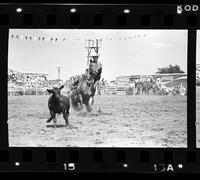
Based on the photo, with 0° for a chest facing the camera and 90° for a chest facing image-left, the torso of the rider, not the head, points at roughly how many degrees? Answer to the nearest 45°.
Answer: approximately 45°
